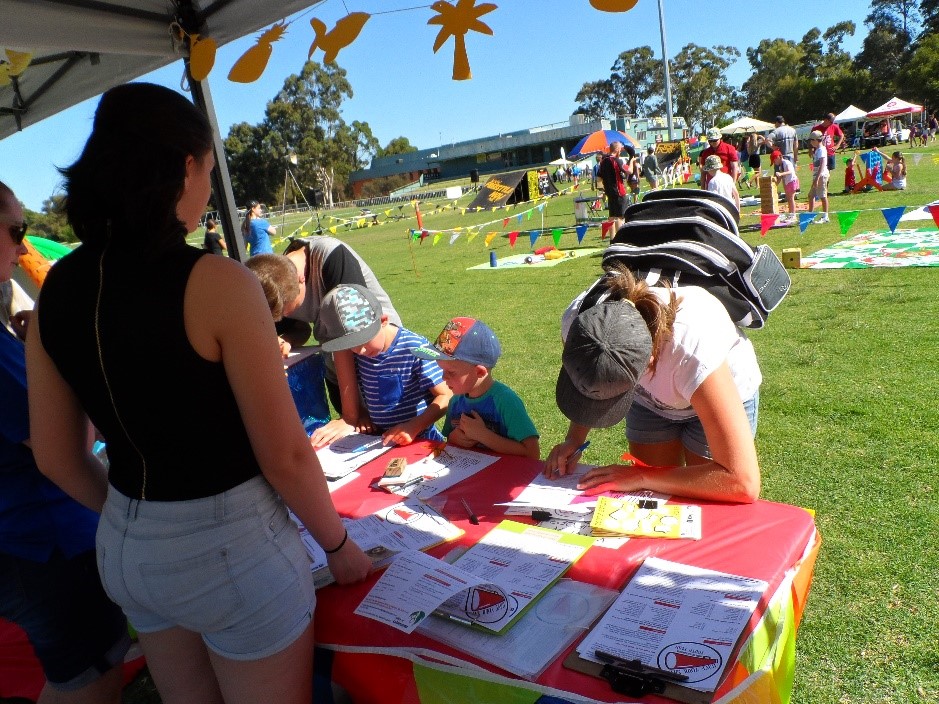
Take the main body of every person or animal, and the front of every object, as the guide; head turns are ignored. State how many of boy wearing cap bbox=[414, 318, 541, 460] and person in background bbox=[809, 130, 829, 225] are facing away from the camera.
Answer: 0

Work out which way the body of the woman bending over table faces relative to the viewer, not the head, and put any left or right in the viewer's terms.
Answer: facing the viewer and to the left of the viewer

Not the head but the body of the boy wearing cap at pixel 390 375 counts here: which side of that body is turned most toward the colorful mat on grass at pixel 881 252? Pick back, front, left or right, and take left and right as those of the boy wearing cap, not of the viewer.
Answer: back

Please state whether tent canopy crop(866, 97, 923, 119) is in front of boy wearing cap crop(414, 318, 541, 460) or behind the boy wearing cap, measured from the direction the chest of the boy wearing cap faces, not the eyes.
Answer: behind

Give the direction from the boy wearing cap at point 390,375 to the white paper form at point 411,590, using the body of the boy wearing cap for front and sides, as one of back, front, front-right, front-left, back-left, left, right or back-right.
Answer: front-left

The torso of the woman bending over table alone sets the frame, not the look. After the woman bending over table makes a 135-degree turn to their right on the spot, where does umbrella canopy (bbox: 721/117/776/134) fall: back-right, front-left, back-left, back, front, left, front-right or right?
front

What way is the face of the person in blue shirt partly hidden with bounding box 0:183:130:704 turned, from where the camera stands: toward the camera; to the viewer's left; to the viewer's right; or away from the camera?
to the viewer's right

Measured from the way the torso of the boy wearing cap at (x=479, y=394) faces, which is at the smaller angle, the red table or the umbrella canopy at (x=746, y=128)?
the red table

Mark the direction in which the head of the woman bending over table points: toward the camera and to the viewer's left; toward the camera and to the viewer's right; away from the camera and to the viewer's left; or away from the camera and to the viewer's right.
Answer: toward the camera and to the viewer's left

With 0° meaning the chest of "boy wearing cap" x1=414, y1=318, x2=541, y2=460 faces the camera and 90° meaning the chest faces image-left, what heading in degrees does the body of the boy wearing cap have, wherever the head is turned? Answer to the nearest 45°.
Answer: approximately 45°
